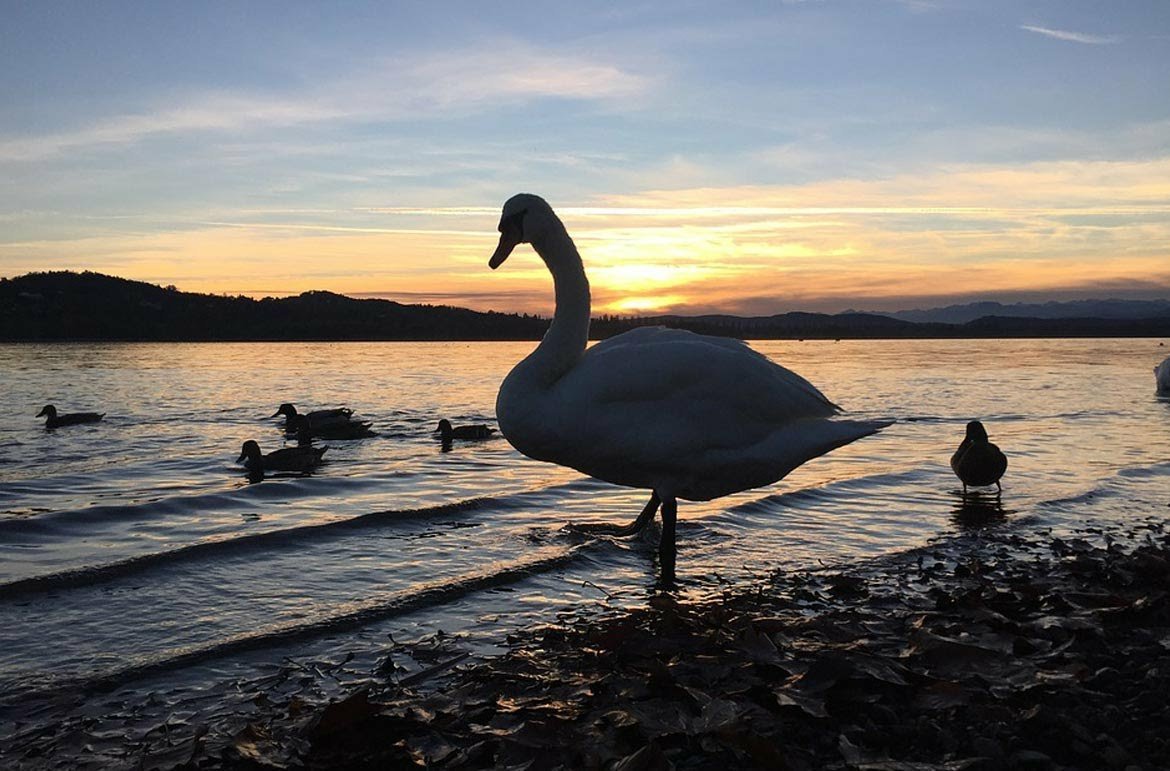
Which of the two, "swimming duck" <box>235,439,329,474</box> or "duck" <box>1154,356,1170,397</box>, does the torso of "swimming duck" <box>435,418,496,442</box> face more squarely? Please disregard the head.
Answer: the swimming duck

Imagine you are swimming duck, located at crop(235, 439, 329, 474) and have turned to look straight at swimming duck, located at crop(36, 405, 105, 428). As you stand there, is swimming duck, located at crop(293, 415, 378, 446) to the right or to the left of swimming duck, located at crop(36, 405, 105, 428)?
right

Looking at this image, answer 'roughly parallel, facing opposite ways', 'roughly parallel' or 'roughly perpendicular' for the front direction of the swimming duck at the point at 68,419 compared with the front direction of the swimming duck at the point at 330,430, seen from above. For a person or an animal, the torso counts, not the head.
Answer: roughly parallel

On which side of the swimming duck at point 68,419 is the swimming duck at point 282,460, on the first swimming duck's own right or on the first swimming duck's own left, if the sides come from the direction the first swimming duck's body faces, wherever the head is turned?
on the first swimming duck's own left

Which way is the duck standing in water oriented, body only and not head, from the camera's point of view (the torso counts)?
toward the camera

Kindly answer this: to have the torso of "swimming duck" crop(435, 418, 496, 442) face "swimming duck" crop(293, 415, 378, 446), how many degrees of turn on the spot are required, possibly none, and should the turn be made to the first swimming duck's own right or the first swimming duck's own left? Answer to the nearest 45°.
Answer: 0° — it already faces it

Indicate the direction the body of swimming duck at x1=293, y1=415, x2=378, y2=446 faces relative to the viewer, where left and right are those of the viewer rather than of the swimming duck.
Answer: facing to the left of the viewer

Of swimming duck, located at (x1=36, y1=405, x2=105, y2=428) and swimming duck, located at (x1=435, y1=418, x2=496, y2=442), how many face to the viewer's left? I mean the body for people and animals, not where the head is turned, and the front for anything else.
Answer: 2

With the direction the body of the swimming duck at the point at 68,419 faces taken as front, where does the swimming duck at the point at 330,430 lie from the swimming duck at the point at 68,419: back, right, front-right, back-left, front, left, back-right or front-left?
back-left

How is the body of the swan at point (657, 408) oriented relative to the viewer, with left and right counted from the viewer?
facing to the left of the viewer

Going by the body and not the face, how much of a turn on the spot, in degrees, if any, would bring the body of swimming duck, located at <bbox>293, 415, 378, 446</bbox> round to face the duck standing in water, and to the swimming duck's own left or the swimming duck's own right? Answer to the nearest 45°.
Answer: approximately 135° to the swimming duck's own left

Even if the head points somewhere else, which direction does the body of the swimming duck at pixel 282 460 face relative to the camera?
to the viewer's left

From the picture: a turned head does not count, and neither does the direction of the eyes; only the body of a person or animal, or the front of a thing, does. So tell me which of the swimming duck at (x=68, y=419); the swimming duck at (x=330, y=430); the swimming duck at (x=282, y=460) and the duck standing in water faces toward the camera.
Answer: the duck standing in water

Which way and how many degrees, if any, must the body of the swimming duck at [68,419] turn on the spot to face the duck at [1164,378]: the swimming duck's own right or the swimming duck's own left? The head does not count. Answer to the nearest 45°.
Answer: approximately 180°

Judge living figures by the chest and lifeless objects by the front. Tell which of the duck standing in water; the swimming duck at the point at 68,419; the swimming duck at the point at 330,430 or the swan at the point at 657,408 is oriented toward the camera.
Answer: the duck standing in water

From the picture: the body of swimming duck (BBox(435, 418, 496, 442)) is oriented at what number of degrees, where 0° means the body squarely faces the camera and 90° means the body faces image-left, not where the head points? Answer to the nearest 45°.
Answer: approximately 90°
